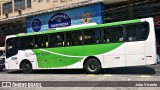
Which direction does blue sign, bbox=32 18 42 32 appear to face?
toward the camera

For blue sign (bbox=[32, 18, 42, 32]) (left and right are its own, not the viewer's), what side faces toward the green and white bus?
front
